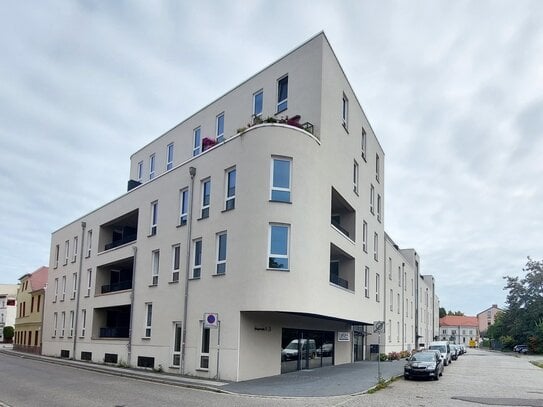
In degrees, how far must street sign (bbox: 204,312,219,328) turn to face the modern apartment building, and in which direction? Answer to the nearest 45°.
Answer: approximately 180°

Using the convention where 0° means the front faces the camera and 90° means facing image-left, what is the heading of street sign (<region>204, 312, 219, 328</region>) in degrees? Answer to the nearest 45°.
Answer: approximately 0°

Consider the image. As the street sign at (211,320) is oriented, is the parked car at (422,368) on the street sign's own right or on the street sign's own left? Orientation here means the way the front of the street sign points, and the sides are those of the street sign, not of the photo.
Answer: on the street sign's own left
